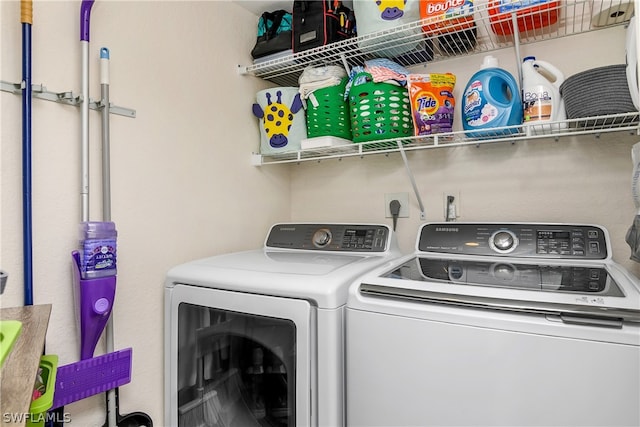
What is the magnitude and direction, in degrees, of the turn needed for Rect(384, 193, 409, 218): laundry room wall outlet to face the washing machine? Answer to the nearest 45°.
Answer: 0° — it already faces it

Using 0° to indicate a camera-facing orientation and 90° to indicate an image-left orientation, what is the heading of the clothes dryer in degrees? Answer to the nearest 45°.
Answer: approximately 45°

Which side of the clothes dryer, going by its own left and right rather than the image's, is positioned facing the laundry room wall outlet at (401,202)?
back

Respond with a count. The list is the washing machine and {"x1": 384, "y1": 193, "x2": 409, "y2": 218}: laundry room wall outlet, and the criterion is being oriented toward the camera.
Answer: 2
